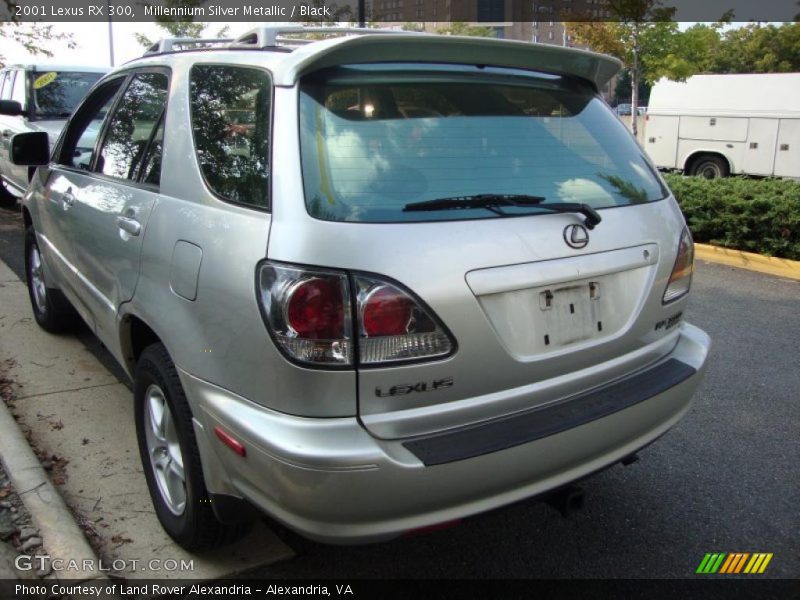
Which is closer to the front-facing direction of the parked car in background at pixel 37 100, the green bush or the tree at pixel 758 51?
the green bush

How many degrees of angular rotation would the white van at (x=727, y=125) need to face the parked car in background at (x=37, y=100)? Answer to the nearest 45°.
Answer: approximately 135° to its right

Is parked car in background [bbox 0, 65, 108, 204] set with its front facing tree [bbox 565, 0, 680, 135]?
no

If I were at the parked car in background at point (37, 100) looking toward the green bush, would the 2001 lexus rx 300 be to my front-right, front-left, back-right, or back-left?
front-right

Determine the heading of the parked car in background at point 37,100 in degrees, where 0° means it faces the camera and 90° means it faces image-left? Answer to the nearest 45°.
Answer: approximately 315°

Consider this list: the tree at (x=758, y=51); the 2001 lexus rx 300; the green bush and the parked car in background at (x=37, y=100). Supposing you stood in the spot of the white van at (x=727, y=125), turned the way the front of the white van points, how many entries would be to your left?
1

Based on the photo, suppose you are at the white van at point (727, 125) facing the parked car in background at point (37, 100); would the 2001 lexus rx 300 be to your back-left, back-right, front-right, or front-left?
front-left

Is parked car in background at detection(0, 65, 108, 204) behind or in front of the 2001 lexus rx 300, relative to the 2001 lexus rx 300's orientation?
in front

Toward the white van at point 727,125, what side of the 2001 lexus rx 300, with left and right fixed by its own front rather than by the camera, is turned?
right

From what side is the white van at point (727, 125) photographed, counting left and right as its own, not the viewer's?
right

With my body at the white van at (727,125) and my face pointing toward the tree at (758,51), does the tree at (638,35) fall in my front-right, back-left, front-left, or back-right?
front-left

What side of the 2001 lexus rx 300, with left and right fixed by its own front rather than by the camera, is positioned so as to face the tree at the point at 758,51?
right

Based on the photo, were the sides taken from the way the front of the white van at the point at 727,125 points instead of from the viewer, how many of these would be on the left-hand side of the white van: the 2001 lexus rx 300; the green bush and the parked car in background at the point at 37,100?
0
